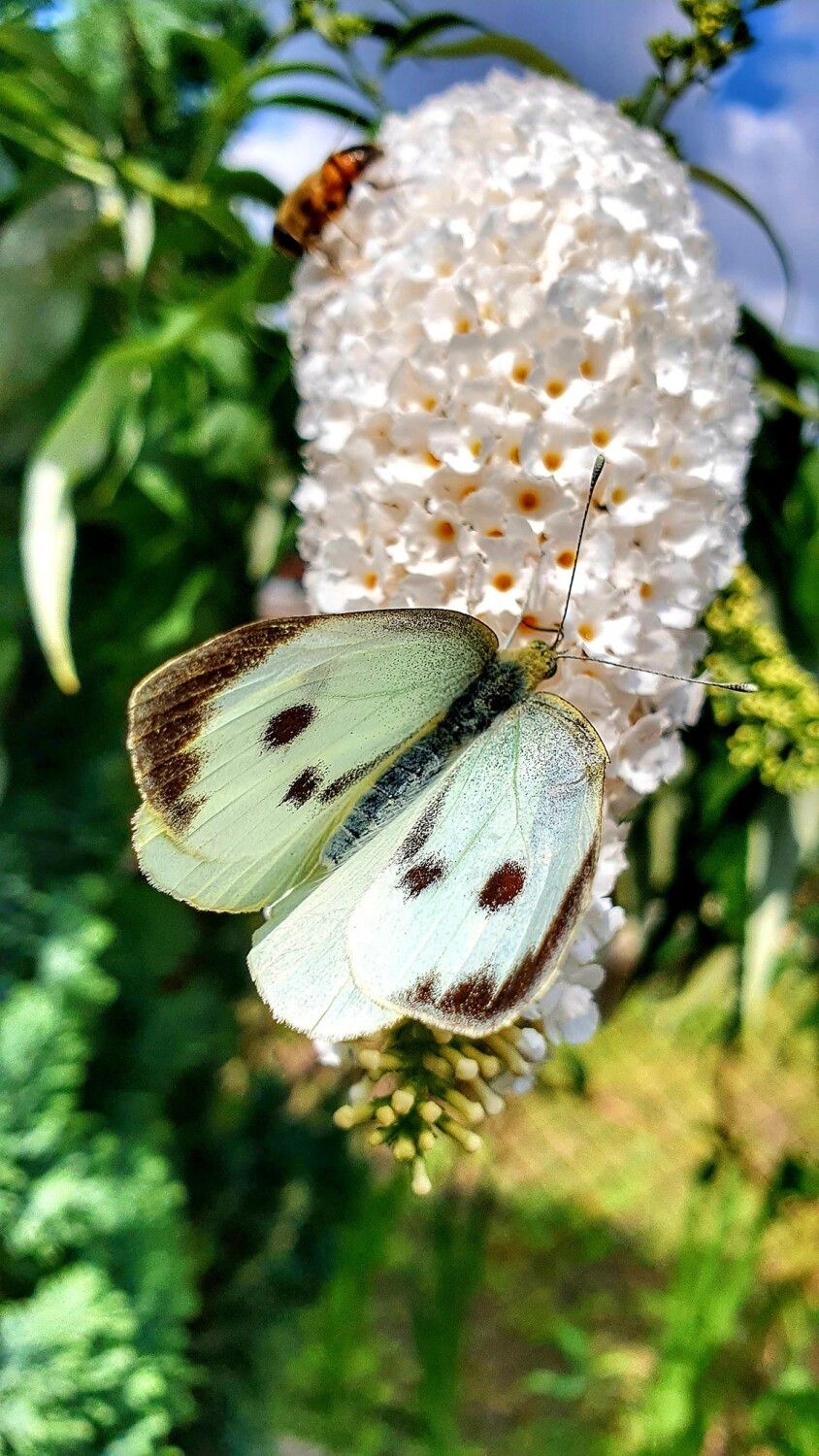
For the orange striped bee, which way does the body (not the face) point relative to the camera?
to the viewer's left

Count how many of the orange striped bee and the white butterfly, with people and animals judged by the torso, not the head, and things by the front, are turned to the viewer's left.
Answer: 1

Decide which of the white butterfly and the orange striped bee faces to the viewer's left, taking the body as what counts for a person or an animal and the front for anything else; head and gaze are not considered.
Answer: the orange striped bee

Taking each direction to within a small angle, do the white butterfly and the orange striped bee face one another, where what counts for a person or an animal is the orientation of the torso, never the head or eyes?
no

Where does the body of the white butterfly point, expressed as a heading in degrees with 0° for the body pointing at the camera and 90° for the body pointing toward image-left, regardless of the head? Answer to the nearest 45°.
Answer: approximately 225°
